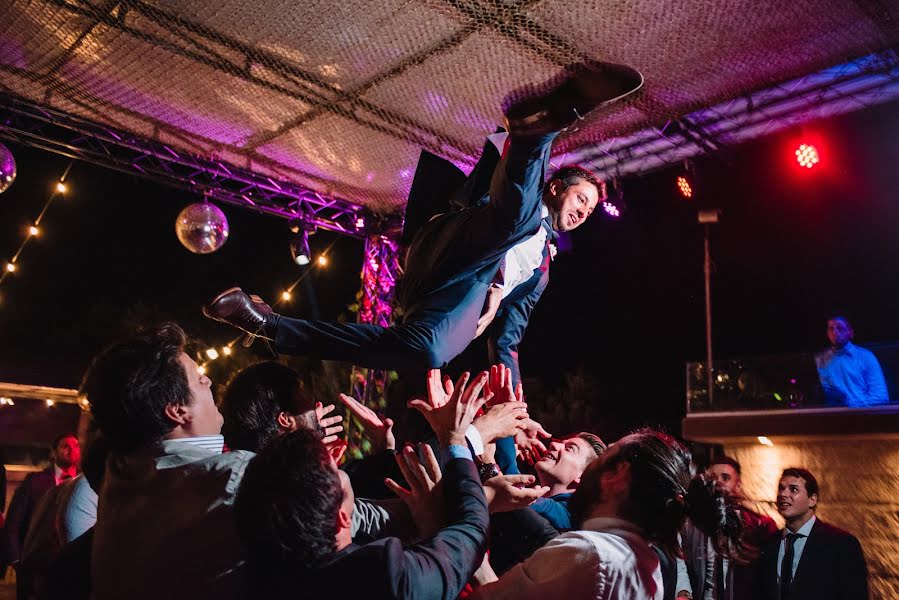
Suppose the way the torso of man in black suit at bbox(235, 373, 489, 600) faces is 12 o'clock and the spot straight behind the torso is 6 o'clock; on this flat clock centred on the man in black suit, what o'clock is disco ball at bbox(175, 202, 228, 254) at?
The disco ball is roughly at 10 o'clock from the man in black suit.

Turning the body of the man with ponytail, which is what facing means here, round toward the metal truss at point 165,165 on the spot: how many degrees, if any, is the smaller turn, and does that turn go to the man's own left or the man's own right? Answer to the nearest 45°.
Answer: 0° — they already face it

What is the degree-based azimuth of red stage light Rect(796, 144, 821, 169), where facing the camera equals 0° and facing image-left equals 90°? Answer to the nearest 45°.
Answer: approximately 0°

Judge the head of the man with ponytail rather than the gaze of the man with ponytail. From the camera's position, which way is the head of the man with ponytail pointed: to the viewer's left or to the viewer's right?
to the viewer's left

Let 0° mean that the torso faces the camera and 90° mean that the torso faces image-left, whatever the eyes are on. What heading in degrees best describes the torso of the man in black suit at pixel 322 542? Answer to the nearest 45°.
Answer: approximately 225°

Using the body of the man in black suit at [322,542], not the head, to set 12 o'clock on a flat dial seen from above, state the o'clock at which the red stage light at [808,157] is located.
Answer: The red stage light is roughly at 12 o'clock from the man in black suit.

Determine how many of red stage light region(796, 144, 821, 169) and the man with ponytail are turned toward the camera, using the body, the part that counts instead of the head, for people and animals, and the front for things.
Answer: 1

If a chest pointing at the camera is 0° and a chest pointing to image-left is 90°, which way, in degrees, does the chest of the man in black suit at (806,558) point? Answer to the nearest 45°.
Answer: approximately 45°
